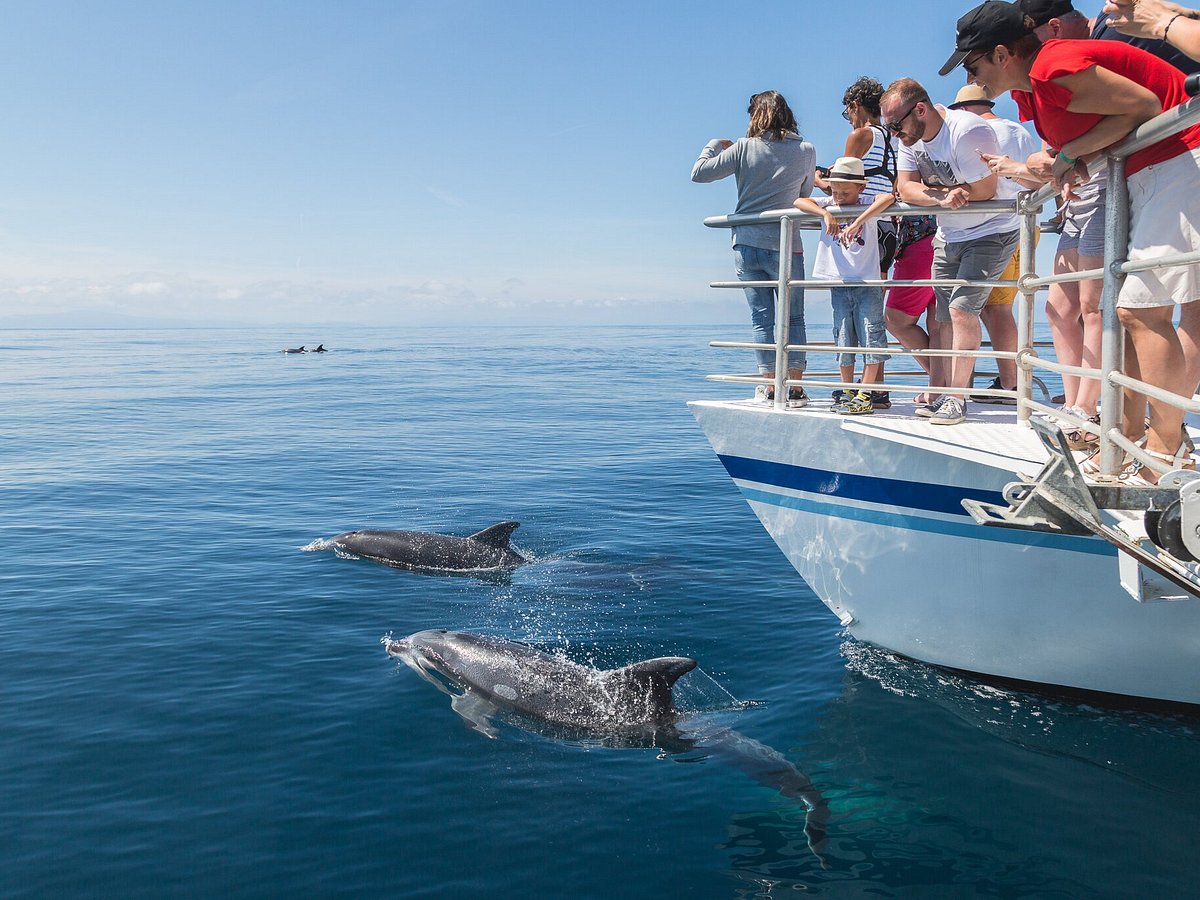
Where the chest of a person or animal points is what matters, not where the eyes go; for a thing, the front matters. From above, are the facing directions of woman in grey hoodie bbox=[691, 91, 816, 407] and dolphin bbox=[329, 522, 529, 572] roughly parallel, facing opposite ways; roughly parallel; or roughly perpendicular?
roughly perpendicular

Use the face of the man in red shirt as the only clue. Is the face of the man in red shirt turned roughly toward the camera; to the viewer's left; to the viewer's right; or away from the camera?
to the viewer's left

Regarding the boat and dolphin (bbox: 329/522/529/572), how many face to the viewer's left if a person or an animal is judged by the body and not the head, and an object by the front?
2

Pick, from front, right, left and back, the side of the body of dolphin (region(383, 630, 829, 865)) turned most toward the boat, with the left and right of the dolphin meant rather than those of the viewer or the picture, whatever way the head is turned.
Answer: back

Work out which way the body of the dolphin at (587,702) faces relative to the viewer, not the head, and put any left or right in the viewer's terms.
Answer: facing to the left of the viewer

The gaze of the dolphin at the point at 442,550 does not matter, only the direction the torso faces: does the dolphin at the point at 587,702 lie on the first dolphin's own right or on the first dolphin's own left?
on the first dolphin's own left

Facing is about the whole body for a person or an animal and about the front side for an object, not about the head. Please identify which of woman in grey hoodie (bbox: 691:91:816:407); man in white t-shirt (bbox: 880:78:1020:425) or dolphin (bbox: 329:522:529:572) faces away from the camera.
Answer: the woman in grey hoodie

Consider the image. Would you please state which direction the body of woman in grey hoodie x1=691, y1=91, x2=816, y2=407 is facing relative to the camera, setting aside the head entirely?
away from the camera

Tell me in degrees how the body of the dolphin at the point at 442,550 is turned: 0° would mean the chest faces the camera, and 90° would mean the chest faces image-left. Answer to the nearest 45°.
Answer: approximately 90°

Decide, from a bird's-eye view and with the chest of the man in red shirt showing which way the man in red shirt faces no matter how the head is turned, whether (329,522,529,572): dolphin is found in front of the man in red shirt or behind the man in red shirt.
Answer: in front

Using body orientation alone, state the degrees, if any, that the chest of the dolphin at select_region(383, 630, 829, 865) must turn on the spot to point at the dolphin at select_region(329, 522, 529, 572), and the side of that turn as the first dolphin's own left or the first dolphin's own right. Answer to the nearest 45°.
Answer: approximately 90° to the first dolphin's own right

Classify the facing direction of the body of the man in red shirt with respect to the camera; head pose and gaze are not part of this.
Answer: to the viewer's left

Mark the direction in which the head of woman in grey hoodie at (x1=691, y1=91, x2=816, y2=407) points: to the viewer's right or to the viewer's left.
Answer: to the viewer's left

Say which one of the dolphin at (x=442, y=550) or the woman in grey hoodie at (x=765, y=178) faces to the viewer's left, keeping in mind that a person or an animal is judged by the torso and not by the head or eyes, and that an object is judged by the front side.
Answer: the dolphin
